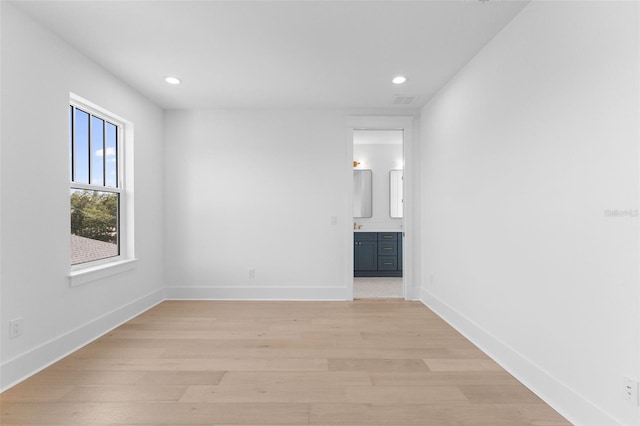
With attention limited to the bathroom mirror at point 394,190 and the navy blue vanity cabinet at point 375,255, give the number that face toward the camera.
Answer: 2

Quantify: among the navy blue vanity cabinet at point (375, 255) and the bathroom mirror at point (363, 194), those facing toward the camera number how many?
2

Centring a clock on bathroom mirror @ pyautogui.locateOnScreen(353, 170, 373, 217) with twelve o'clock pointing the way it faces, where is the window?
The window is roughly at 1 o'clock from the bathroom mirror.

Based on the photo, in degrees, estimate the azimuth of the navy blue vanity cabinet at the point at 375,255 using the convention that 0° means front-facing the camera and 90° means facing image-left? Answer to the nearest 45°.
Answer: approximately 0°

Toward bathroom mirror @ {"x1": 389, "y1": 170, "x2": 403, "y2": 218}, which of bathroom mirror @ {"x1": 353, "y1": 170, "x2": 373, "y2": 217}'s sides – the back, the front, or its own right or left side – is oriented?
left

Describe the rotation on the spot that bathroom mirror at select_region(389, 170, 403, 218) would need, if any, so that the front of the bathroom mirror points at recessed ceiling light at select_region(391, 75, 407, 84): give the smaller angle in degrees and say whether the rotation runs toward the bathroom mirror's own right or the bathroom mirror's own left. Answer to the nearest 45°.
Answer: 0° — it already faces it

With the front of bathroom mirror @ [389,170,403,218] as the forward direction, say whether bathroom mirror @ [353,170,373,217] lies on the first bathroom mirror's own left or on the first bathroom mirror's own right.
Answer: on the first bathroom mirror's own right
